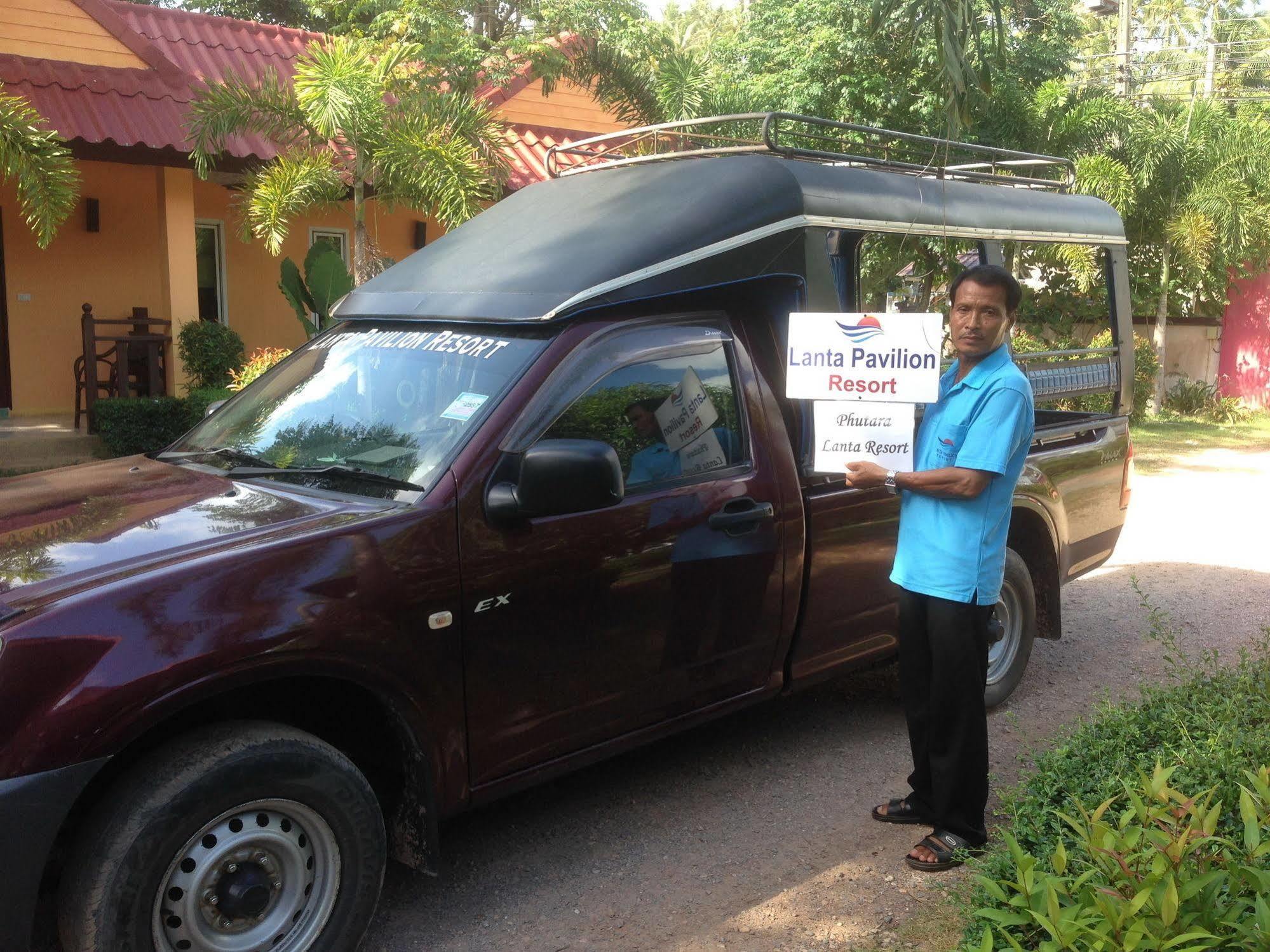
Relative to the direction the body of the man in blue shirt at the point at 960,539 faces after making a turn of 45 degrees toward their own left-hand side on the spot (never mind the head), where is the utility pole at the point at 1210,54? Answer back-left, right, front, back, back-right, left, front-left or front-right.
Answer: back

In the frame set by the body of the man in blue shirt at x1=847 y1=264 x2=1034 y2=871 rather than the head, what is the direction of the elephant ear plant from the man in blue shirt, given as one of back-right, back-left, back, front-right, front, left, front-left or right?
right

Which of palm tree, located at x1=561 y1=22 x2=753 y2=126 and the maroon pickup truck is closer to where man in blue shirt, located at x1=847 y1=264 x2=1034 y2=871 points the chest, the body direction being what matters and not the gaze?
the maroon pickup truck

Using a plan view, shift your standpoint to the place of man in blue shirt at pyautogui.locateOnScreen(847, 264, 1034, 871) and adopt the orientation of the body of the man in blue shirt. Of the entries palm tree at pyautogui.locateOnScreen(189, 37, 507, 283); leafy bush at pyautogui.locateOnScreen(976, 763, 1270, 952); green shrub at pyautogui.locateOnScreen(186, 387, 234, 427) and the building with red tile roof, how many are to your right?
3

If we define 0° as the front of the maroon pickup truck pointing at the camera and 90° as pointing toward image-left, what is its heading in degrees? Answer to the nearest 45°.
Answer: approximately 45°

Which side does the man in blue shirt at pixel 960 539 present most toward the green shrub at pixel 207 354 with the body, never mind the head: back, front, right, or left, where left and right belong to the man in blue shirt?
right

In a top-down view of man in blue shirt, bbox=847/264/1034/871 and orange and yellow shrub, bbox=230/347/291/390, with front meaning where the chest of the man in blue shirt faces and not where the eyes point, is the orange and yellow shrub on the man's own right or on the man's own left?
on the man's own right

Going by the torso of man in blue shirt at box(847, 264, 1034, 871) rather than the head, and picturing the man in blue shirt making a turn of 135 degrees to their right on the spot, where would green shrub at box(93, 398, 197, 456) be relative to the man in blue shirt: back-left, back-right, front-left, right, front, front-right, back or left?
front-left

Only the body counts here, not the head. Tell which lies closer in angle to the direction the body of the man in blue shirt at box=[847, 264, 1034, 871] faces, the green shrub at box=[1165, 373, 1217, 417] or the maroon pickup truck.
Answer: the maroon pickup truck

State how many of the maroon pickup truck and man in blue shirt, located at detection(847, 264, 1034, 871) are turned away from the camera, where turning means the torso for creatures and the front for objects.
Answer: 0
